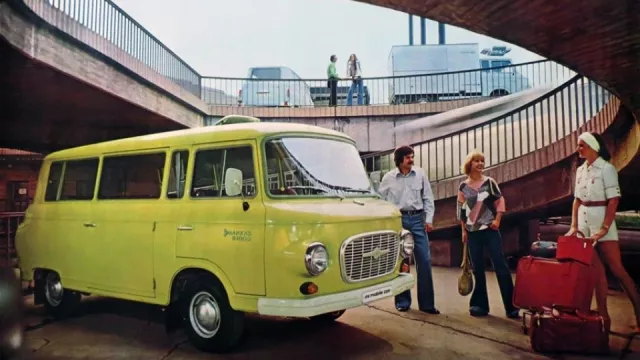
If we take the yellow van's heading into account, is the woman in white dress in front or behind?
in front

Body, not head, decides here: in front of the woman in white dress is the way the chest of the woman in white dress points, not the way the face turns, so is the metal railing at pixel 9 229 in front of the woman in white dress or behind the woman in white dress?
in front

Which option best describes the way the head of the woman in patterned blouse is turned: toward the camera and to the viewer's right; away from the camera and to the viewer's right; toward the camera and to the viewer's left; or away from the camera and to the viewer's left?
toward the camera and to the viewer's right

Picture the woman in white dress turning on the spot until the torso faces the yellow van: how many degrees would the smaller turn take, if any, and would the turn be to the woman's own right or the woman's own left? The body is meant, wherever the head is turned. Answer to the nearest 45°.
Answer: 0° — they already face it

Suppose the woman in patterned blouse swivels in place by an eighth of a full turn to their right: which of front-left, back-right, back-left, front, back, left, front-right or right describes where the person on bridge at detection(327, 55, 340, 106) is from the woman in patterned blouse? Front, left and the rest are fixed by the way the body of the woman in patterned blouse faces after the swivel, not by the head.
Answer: right

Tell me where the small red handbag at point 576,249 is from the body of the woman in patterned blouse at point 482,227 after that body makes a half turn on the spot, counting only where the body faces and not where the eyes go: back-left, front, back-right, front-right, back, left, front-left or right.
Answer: back-right

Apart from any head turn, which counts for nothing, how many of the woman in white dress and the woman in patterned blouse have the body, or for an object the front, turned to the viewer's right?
0

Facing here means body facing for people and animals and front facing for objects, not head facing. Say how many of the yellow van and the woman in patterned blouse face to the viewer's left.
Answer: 0

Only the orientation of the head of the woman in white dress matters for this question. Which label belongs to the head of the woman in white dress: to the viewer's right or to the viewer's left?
to the viewer's left

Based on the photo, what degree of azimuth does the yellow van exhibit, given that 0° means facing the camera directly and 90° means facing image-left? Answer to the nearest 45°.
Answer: approximately 315°
